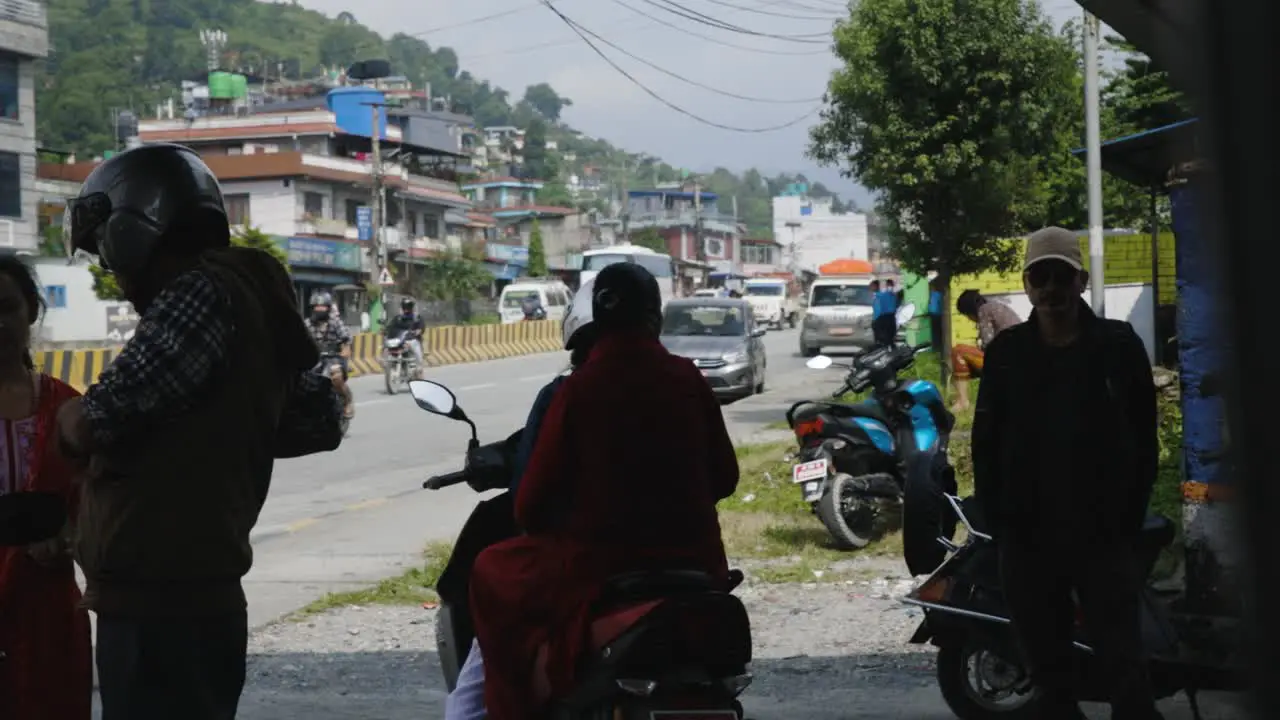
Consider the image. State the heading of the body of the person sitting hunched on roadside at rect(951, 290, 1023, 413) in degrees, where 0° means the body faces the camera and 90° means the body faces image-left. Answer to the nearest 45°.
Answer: approximately 90°

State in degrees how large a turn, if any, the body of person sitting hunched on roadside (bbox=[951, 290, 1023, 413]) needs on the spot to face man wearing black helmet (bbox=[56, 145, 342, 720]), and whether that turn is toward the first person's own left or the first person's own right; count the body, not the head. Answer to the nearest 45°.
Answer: approximately 90° to the first person's own left

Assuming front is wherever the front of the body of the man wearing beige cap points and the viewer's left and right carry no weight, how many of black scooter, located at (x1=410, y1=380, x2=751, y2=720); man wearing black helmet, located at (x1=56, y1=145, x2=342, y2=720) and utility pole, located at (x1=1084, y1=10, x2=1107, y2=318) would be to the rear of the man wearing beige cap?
1

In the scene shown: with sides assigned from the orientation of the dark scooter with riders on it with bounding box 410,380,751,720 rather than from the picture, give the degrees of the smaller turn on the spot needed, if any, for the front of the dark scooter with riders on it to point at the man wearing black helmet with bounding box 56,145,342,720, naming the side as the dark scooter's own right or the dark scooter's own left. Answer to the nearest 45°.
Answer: approximately 90° to the dark scooter's own left

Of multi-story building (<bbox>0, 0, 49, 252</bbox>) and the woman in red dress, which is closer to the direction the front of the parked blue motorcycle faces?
the multi-story building

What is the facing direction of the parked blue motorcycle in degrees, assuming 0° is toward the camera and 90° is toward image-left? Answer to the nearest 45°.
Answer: approximately 225°

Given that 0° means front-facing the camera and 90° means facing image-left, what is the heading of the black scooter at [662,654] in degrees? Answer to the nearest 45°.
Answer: approximately 135°

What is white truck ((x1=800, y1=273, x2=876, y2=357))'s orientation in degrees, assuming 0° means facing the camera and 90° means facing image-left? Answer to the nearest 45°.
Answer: approximately 0°

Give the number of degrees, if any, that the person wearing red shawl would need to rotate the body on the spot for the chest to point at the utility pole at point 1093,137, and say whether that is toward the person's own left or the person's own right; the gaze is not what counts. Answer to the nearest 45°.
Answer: approximately 45° to the person's own right

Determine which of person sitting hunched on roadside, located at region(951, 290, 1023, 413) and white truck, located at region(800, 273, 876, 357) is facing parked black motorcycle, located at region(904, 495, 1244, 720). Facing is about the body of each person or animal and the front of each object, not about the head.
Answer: the white truck
